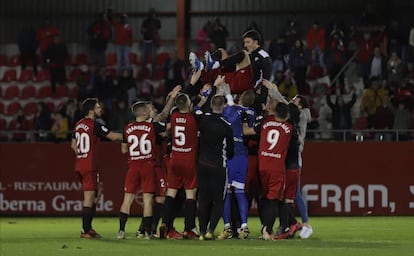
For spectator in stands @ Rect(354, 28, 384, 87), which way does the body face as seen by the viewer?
toward the camera

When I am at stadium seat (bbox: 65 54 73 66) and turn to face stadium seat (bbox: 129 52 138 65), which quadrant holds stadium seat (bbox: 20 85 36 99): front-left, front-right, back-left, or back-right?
back-right

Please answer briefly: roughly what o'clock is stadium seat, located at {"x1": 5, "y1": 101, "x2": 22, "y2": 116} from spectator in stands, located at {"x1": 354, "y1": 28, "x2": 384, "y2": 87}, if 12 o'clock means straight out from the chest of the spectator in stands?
The stadium seat is roughly at 3 o'clock from the spectator in stands.

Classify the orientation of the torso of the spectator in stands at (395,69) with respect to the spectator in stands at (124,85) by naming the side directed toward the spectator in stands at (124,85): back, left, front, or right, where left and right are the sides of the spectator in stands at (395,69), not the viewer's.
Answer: right

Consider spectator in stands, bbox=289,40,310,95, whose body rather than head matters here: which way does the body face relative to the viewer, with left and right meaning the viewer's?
facing the viewer

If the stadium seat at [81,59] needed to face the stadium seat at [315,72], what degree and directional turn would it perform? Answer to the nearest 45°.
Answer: approximately 45° to its left

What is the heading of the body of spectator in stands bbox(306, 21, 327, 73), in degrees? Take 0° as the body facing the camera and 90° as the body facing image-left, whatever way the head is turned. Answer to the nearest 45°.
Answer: approximately 0°

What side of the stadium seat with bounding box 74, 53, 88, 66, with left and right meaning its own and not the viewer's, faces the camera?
front

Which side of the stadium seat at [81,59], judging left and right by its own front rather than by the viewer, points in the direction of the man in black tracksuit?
front

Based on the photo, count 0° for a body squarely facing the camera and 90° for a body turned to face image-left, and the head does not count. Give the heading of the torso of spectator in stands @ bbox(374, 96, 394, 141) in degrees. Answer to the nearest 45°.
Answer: approximately 0°
